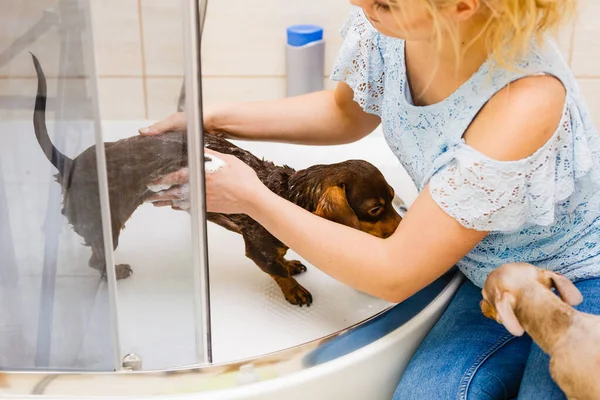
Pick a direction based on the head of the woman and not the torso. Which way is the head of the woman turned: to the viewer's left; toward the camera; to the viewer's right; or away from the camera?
to the viewer's left

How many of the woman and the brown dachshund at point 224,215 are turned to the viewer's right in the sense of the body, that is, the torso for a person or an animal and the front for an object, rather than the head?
1

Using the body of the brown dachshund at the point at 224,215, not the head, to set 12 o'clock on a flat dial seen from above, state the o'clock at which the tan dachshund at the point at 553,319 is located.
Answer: the tan dachshund at the point at 553,319 is roughly at 1 o'clock from the brown dachshund at the point at 224,215.

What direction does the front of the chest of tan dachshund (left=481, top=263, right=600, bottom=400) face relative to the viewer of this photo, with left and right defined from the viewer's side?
facing away from the viewer and to the left of the viewer

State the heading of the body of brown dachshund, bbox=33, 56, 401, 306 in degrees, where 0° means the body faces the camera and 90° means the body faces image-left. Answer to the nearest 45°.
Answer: approximately 270°

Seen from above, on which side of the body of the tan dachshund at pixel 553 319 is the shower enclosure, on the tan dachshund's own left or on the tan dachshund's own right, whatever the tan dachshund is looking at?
on the tan dachshund's own left
